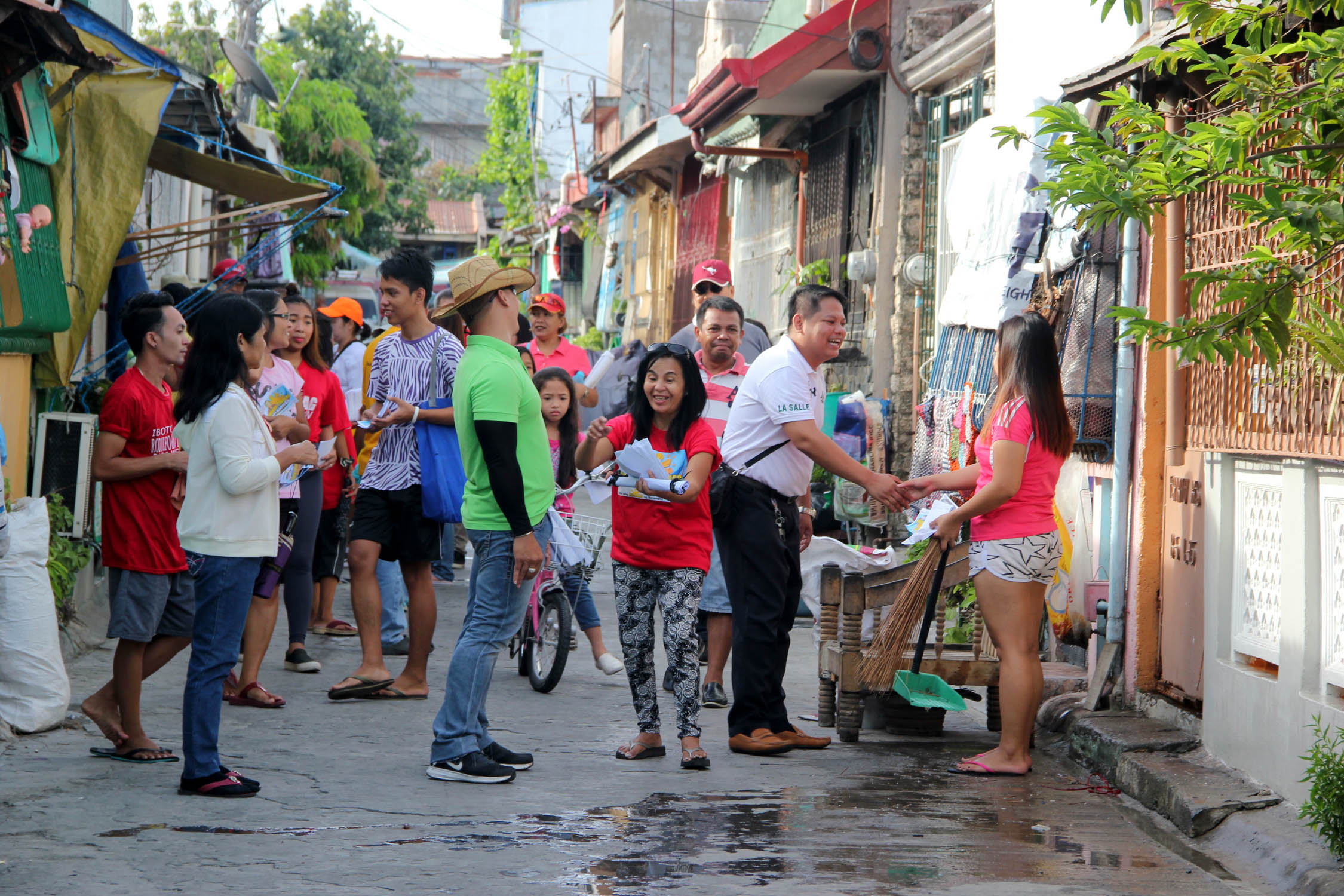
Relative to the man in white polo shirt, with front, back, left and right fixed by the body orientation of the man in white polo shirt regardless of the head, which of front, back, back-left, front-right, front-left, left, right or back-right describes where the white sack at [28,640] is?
back

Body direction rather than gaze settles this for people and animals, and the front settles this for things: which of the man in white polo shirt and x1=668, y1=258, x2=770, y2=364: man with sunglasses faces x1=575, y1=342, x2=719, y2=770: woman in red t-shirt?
the man with sunglasses

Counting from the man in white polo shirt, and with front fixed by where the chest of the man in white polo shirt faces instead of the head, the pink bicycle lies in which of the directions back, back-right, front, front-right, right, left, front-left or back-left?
back-left

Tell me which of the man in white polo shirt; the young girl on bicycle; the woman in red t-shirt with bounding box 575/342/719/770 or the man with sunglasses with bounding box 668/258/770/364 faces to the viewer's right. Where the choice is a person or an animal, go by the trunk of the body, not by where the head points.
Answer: the man in white polo shirt

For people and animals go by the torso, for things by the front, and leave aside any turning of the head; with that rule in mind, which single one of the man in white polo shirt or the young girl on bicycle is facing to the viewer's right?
the man in white polo shirt

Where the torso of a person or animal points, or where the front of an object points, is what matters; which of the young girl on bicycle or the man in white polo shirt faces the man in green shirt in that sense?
the young girl on bicycle

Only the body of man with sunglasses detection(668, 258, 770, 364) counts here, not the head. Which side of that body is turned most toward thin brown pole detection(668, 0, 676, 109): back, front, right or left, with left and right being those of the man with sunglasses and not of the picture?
back

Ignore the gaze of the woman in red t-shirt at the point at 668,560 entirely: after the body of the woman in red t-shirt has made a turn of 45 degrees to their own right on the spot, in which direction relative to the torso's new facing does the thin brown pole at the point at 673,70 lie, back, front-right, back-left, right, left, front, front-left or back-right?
back-right

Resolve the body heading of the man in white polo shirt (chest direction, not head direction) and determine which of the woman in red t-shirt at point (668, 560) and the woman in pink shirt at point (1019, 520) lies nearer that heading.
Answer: the woman in pink shirt

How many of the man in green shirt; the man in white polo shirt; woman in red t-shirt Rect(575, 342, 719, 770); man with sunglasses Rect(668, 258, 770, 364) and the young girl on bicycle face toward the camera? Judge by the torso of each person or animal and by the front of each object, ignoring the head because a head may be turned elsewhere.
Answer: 3

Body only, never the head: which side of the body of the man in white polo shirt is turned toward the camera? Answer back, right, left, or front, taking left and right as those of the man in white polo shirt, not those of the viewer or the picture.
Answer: right
